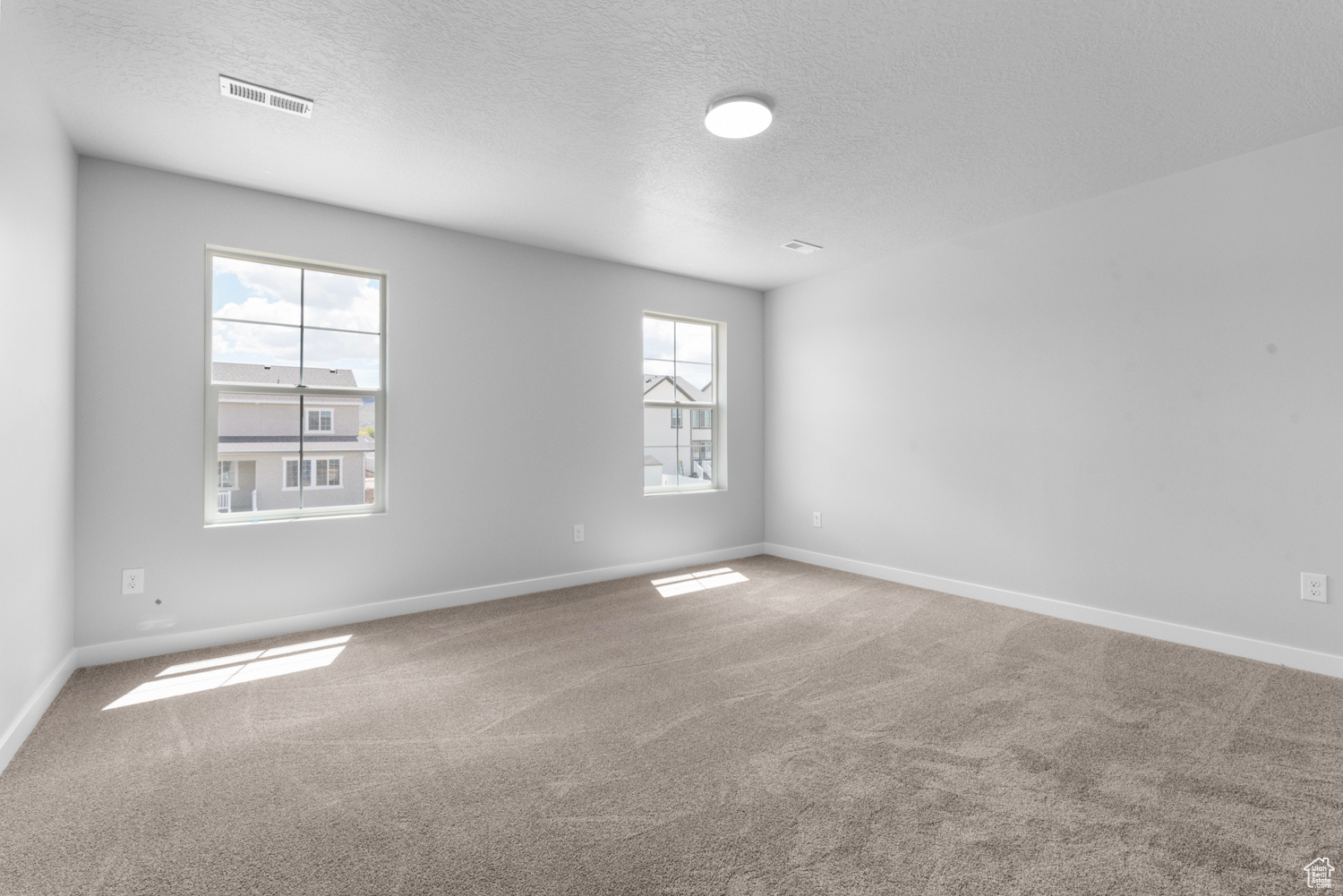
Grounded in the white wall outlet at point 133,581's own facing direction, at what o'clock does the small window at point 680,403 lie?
The small window is roughly at 9 o'clock from the white wall outlet.

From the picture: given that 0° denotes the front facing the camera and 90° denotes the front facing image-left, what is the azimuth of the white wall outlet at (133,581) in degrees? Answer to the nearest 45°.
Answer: approximately 0°

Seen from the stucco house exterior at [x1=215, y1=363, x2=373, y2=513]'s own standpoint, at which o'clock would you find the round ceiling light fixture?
The round ceiling light fixture is roughly at 11 o'clock from the stucco house exterior.

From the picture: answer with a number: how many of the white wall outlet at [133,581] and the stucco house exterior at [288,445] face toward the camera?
2
